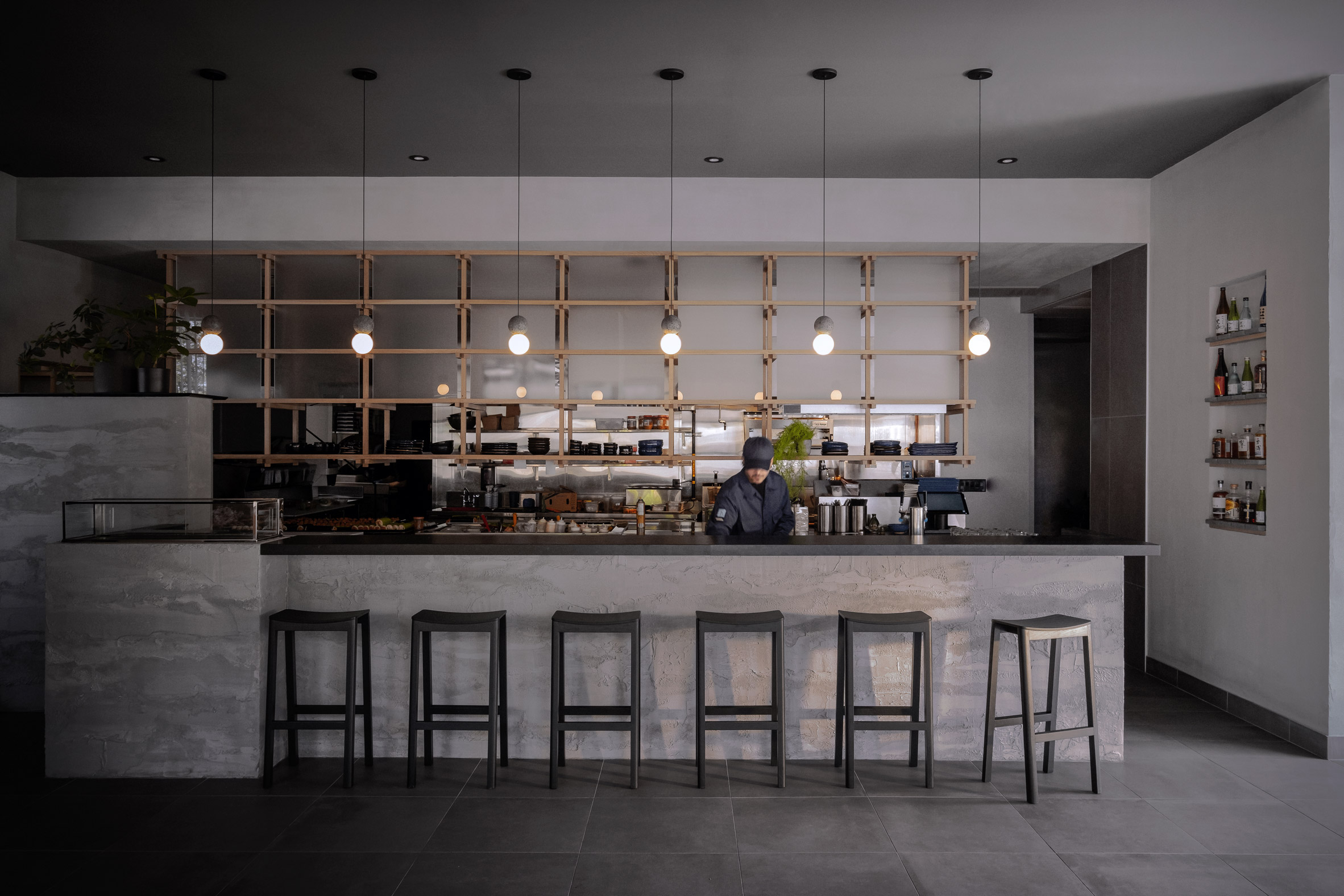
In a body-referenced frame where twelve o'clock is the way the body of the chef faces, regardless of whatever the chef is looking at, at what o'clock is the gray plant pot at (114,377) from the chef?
The gray plant pot is roughly at 3 o'clock from the chef.

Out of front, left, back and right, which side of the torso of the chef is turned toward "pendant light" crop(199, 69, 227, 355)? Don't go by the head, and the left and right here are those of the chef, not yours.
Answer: right

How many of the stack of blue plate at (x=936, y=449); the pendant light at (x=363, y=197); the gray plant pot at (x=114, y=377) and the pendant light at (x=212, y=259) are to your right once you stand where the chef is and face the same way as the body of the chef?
3

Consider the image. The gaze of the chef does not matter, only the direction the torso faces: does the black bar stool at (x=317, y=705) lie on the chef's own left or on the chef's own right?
on the chef's own right

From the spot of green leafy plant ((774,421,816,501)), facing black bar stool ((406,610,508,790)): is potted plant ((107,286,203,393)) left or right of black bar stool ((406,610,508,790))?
right

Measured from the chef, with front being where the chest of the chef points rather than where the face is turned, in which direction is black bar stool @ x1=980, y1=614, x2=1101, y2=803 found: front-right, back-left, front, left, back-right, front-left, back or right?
front-left

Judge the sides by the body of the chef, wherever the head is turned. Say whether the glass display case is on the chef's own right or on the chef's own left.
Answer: on the chef's own right

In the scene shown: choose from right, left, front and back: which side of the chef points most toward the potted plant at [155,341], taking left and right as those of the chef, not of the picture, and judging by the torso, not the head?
right

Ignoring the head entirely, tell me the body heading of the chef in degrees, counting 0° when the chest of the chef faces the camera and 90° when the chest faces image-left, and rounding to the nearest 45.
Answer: approximately 0°

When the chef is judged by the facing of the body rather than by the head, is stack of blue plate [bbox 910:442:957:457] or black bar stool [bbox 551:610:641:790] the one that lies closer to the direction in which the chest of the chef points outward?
the black bar stool

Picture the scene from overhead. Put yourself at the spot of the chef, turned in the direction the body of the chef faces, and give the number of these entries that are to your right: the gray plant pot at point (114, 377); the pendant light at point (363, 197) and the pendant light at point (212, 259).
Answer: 3

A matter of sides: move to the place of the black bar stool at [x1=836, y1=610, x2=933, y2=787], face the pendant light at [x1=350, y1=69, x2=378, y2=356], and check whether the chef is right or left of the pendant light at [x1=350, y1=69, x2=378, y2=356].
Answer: right

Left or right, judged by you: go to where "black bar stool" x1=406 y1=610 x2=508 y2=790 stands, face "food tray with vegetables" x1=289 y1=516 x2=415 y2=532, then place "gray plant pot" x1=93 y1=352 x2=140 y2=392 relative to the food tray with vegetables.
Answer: left

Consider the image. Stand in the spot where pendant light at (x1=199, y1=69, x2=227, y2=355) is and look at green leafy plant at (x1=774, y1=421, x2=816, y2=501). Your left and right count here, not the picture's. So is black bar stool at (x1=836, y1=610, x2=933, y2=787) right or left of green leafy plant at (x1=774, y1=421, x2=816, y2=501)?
right

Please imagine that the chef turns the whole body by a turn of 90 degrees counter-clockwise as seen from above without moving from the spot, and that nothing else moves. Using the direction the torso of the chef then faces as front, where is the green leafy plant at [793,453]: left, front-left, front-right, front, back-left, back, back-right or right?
left
